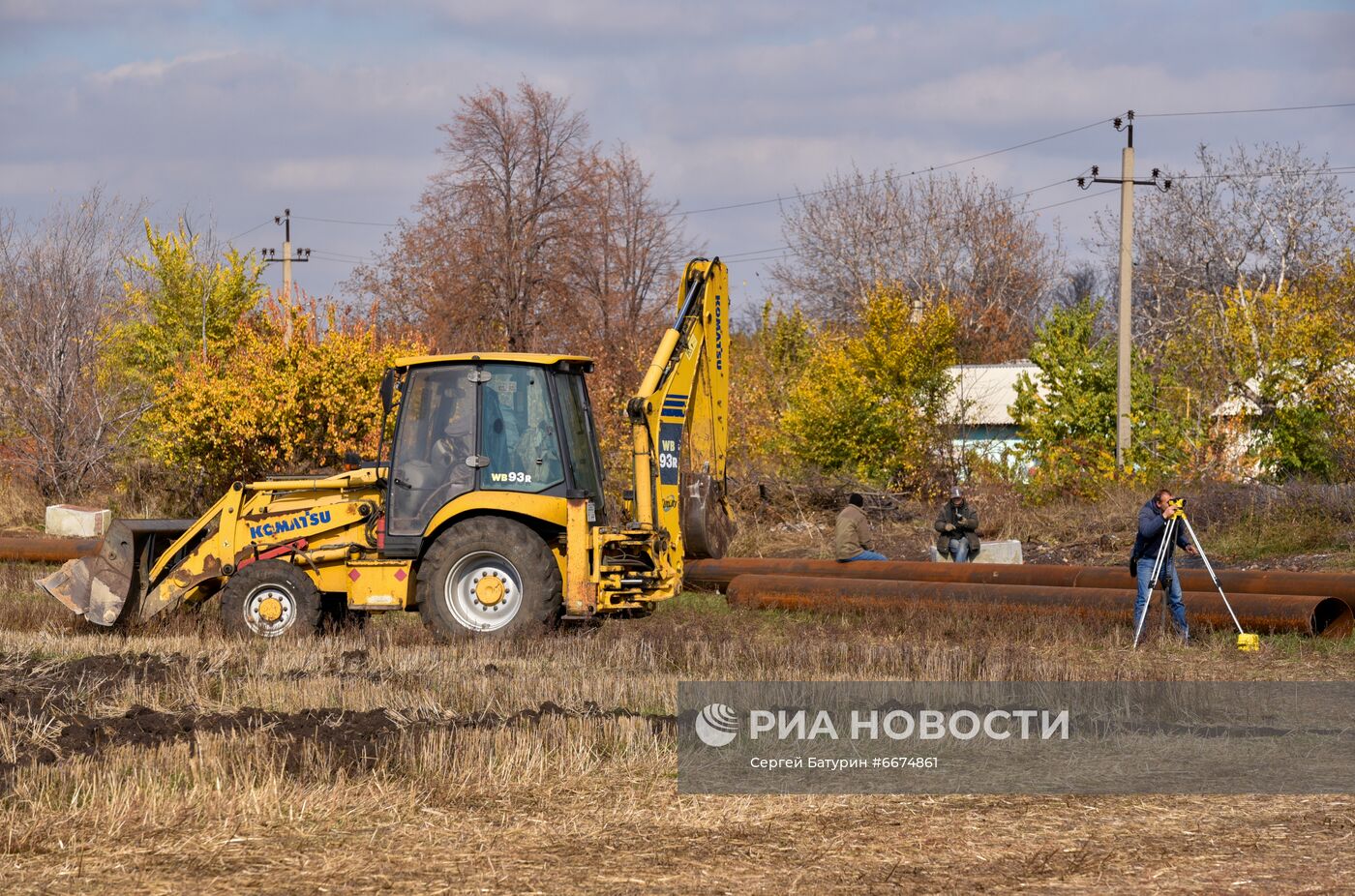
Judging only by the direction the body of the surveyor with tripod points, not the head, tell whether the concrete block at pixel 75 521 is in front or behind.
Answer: behind

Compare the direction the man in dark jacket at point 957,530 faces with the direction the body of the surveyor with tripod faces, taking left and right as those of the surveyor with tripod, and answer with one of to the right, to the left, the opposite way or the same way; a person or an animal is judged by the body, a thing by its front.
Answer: to the right

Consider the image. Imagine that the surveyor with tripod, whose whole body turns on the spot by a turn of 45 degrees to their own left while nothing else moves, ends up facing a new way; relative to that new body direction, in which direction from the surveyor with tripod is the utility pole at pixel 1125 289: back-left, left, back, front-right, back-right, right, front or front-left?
front-left

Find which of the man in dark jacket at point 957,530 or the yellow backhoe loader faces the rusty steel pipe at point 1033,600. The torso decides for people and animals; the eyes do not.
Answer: the man in dark jacket

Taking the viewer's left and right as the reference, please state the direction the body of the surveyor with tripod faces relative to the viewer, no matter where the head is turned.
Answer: facing to the right of the viewer

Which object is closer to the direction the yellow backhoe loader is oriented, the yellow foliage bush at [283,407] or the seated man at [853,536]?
the yellow foliage bush

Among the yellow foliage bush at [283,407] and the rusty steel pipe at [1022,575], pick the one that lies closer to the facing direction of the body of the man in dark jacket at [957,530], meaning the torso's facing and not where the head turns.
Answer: the rusty steel pipe

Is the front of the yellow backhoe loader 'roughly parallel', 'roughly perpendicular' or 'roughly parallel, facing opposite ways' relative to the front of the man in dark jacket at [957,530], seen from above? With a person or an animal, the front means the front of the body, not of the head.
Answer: roughly perpendicular

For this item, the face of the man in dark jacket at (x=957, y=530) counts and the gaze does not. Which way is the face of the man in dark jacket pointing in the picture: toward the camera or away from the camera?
toward the camera

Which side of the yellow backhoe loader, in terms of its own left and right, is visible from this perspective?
left

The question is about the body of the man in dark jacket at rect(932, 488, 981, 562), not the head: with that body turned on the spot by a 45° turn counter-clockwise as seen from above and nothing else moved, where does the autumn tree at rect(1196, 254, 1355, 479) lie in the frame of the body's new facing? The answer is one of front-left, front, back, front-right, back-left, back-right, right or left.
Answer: left

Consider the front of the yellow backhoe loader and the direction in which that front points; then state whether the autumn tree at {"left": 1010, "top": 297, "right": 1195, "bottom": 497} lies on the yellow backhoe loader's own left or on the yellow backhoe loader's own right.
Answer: on the yellow backhoe loader's own right

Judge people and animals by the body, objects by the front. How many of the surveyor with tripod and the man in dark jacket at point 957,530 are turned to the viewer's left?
0

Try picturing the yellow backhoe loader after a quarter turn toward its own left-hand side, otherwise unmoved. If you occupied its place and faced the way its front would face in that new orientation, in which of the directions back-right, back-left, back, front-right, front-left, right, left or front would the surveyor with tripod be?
left

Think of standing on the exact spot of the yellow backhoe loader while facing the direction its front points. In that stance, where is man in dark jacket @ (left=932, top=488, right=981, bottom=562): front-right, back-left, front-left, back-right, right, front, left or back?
back-right

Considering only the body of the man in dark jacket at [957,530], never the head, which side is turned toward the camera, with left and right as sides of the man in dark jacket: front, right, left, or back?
front

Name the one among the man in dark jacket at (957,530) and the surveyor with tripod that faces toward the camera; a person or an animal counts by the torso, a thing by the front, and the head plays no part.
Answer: the man in dark jacket

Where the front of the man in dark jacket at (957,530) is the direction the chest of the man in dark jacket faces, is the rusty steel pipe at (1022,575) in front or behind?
in front
